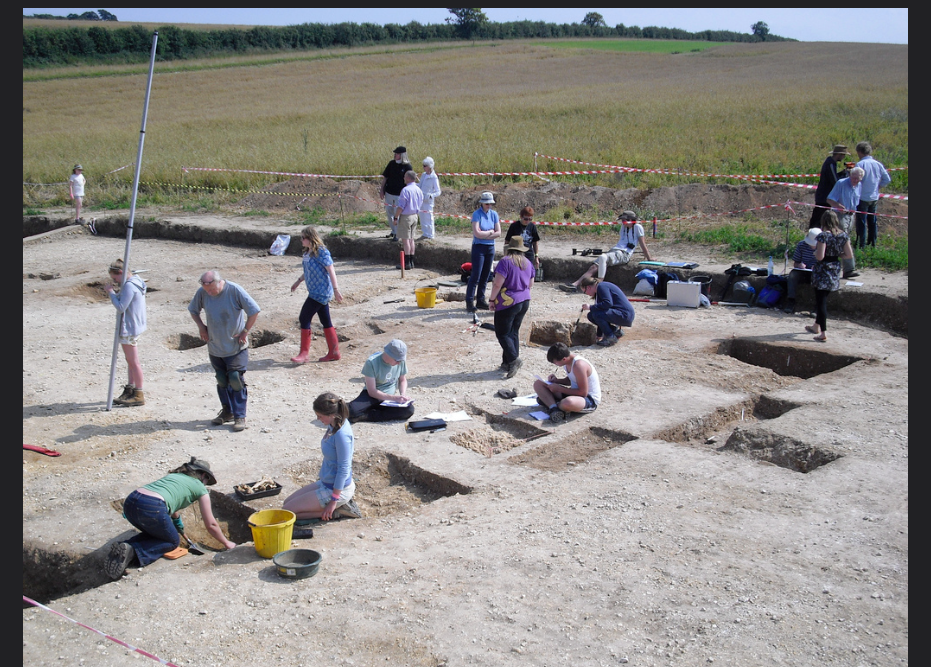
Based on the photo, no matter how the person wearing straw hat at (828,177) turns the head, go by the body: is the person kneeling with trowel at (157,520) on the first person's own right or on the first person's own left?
on the first person's own right

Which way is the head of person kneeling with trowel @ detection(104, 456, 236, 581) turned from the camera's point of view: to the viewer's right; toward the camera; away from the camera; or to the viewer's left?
to the viewer's right

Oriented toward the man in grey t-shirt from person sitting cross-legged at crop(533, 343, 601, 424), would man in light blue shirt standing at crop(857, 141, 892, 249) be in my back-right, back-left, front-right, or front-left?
back-right

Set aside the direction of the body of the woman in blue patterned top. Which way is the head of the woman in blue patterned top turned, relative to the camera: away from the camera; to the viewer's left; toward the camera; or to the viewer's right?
to the viewer's left

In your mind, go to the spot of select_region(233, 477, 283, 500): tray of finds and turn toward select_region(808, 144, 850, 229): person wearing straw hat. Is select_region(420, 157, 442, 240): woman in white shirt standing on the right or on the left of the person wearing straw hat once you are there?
left
